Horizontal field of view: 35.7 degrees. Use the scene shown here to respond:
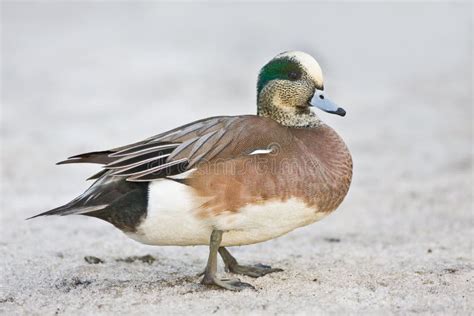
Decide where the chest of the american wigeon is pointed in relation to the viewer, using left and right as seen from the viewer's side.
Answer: facing to the right of the viewer
